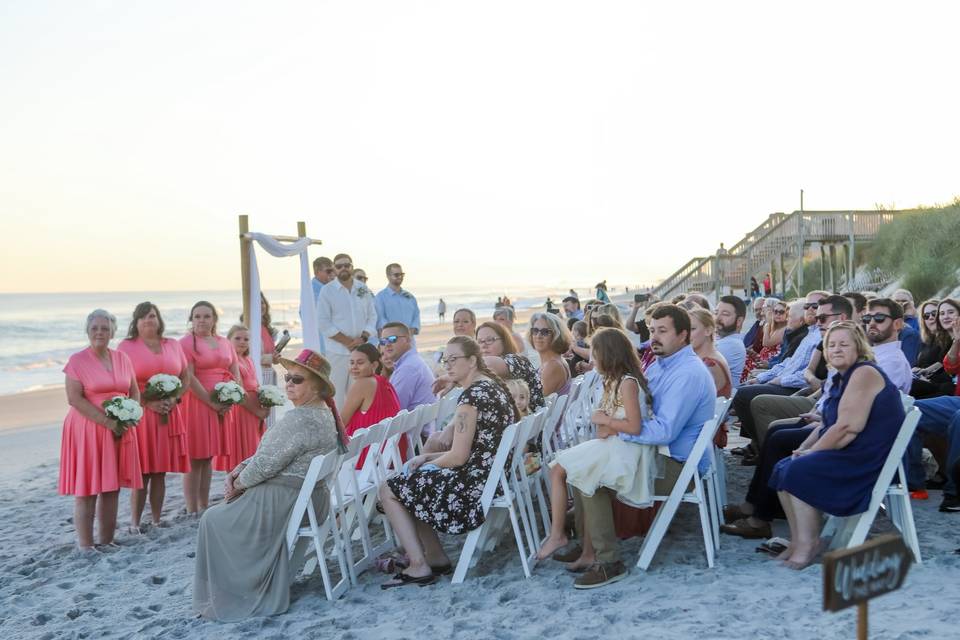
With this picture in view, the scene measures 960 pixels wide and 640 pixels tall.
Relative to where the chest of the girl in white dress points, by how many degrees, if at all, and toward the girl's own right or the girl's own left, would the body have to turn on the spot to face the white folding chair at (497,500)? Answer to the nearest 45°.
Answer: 0° — they already face it

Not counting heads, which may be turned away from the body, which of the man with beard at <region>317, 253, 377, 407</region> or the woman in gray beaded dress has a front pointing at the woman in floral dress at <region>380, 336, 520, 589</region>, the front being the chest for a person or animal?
the man with beard

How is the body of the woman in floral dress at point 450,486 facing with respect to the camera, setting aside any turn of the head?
to the viewer's left

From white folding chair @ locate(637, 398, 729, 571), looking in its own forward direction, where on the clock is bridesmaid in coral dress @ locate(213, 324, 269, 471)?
The bridesmaid in coral dress is roughly at 1 o'clock from the white folding chair.

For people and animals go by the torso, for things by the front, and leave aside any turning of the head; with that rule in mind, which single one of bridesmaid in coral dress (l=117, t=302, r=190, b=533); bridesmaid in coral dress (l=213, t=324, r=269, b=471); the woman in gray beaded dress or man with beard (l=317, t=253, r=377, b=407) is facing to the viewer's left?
the woman in gray beaded dress

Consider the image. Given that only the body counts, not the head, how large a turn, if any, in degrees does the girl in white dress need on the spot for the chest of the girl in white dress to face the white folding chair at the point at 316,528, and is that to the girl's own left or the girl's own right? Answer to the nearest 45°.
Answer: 0° — they already face it

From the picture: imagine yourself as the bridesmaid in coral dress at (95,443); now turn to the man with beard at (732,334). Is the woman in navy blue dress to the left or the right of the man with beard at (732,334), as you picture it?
right

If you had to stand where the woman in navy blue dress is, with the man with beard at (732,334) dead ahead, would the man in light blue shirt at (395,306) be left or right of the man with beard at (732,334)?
left

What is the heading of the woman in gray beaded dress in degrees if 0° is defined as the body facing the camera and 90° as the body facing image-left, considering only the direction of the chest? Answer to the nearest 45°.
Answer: approximately 90°

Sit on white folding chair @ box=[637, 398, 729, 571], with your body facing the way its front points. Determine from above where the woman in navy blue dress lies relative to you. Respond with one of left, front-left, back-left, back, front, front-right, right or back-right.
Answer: back

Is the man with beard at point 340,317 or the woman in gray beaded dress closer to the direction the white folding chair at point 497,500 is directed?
the woman in gray beaded dress
